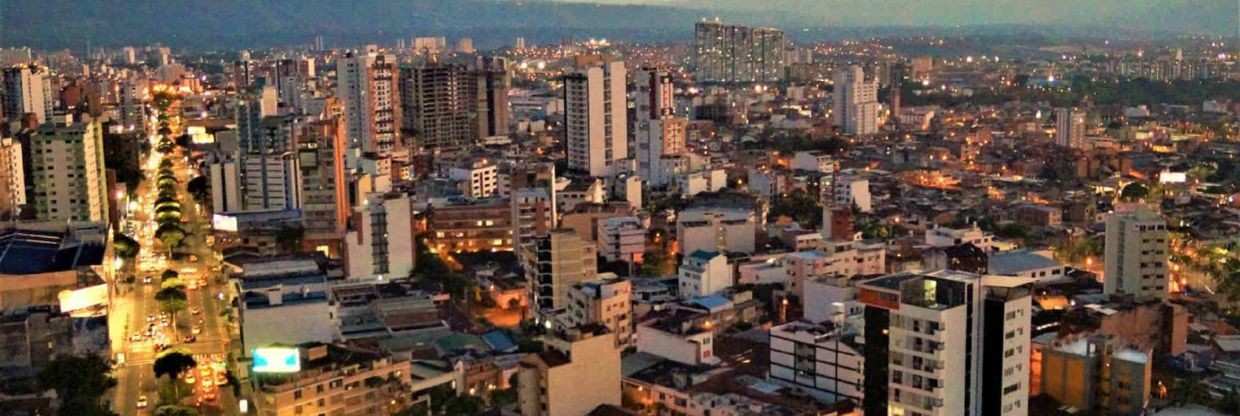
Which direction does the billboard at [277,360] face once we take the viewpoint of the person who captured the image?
facing the viewer

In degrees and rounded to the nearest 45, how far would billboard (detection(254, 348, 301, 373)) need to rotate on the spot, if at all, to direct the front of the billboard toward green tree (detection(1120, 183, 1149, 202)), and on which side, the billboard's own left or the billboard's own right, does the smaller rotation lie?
approximately 135° to the billboard's own left

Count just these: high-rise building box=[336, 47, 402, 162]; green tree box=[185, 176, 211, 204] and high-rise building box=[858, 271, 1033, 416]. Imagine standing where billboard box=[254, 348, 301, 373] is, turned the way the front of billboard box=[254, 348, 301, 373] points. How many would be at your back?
2

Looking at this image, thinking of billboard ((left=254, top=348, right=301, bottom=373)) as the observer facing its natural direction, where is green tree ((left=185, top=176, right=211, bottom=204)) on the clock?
The green tree is roughly at 6 o'clock from the billboard.

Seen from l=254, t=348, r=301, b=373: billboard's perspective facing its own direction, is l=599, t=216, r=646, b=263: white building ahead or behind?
behind

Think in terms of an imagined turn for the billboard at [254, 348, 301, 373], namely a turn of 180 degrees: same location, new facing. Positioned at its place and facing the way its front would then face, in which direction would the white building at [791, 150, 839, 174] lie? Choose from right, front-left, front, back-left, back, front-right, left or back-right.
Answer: front-right

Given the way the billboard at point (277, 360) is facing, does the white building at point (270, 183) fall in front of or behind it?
behind

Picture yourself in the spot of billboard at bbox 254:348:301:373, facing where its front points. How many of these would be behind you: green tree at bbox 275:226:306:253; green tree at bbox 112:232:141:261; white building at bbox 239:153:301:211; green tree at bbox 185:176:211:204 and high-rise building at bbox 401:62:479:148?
5

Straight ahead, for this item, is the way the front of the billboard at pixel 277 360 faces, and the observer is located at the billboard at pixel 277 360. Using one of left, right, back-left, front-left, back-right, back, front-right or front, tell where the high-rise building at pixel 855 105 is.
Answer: back-left

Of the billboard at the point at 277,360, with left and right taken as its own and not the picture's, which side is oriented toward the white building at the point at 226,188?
back

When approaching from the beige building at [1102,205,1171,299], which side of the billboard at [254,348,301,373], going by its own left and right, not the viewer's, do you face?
left

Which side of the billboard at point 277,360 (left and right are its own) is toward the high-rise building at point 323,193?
back

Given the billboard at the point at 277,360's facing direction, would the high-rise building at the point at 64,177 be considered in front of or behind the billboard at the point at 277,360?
behind

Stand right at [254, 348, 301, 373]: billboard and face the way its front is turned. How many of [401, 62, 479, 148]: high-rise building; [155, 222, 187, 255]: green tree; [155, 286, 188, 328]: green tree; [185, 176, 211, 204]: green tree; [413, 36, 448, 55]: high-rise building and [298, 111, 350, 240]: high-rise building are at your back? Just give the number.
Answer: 6

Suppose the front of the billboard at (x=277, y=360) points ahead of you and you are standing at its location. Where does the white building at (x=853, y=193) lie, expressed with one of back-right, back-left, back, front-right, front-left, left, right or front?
back-left

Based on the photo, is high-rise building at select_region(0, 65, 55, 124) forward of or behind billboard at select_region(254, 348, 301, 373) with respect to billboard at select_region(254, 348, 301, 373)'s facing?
behind

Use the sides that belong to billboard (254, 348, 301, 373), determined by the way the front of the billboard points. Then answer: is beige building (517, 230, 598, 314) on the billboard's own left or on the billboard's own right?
on the billboard's own left
